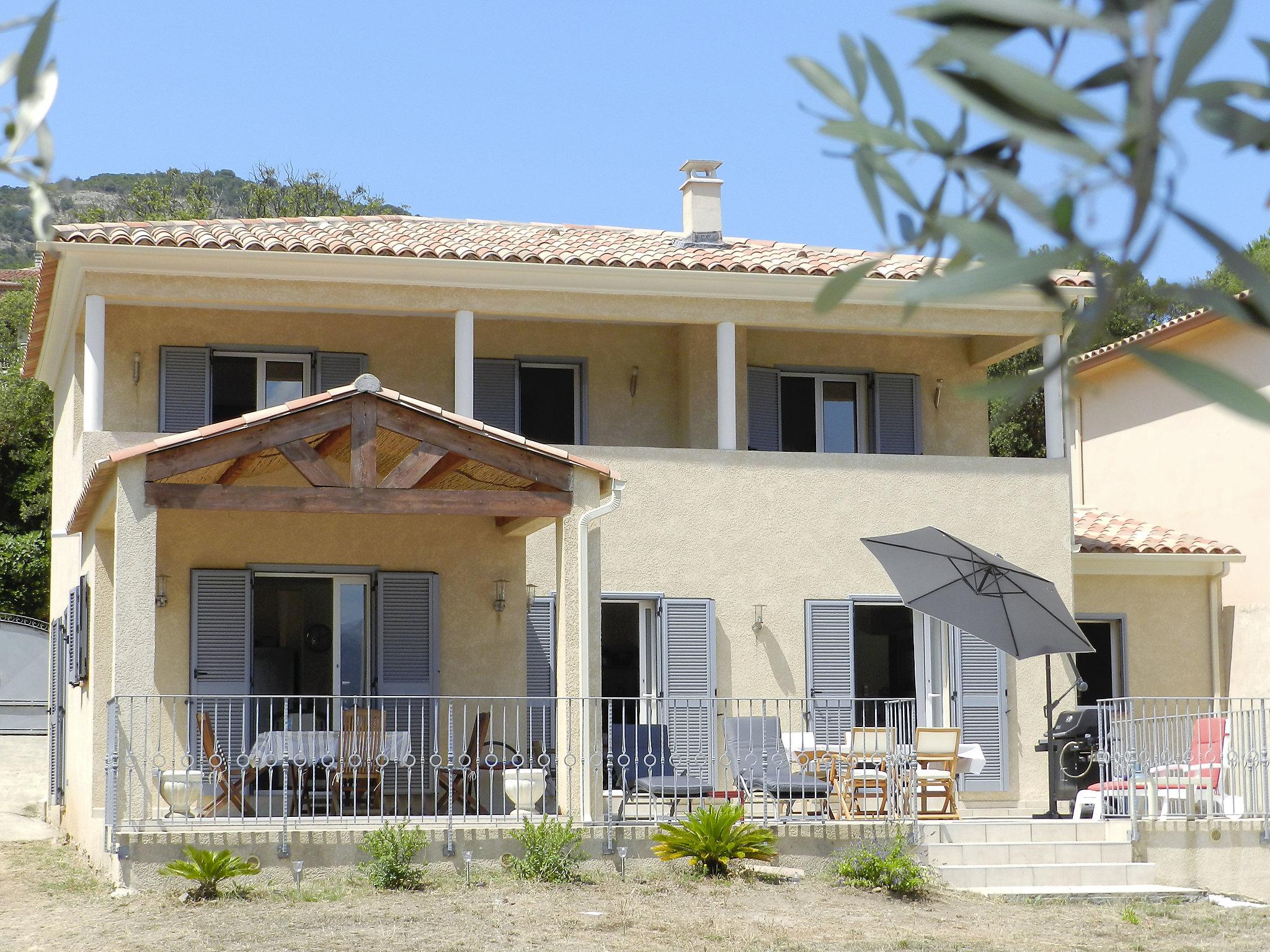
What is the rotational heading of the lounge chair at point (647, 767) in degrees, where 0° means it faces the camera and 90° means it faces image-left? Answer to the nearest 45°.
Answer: approximately 315°

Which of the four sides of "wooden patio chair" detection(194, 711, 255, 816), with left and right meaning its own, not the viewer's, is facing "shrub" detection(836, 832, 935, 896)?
front

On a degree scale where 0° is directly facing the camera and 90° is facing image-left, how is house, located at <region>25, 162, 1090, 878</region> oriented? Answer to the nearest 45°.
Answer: approximately 0°

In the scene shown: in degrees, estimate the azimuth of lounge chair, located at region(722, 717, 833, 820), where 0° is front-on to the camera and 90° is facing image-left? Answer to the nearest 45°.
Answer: approximately 315°

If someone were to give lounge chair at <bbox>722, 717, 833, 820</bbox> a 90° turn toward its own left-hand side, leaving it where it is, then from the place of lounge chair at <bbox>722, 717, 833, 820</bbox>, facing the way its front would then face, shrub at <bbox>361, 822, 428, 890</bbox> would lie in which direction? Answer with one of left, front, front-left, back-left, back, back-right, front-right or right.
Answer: back

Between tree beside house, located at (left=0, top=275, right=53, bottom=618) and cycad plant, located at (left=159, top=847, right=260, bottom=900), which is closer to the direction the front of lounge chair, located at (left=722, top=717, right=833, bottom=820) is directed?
the cycad plant

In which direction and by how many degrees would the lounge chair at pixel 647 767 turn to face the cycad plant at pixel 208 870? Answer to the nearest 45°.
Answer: approximately 90° to its right

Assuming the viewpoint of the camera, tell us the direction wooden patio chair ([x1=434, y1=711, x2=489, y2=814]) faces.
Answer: facing to the left of the viewer

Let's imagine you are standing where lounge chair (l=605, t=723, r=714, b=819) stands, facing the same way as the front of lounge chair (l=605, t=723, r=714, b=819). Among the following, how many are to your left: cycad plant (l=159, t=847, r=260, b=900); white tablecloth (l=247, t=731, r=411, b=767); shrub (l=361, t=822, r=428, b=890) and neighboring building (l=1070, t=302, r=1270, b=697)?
1

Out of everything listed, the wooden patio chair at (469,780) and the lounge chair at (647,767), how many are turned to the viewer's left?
1

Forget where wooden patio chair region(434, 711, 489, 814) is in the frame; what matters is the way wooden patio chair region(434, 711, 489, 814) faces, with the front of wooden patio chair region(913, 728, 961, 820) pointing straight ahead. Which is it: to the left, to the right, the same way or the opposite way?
to the left
